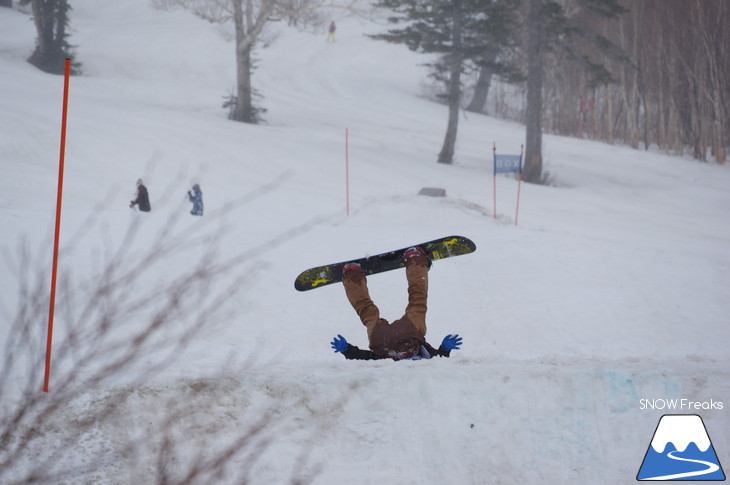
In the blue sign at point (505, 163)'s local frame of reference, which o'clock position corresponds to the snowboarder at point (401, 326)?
The snowboarder is roughly at 12 o'clock from the blue sign.

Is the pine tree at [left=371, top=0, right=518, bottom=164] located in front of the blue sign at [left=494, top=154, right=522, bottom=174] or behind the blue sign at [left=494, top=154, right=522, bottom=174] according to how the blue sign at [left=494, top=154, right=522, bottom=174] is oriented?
behind

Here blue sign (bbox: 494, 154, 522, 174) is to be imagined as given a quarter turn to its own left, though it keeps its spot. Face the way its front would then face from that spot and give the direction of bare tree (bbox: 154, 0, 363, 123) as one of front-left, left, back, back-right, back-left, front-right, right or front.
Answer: back-left

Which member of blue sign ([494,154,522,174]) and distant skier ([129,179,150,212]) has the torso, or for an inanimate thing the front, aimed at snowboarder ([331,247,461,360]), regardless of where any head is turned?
the blue sign

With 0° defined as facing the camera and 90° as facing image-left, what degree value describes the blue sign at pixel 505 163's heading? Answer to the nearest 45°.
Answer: approximately 0°

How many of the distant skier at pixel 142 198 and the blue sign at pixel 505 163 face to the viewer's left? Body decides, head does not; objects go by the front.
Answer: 1

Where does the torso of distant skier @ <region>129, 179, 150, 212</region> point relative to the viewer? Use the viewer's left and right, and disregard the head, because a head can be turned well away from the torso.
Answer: facing to the left of the viewer

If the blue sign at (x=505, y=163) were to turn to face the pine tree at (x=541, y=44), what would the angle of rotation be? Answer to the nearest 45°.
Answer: approximately 180°

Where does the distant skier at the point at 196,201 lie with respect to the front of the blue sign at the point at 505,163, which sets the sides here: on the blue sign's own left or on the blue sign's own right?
on the blue sign's own right

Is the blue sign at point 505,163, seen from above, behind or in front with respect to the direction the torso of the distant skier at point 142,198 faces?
behind
